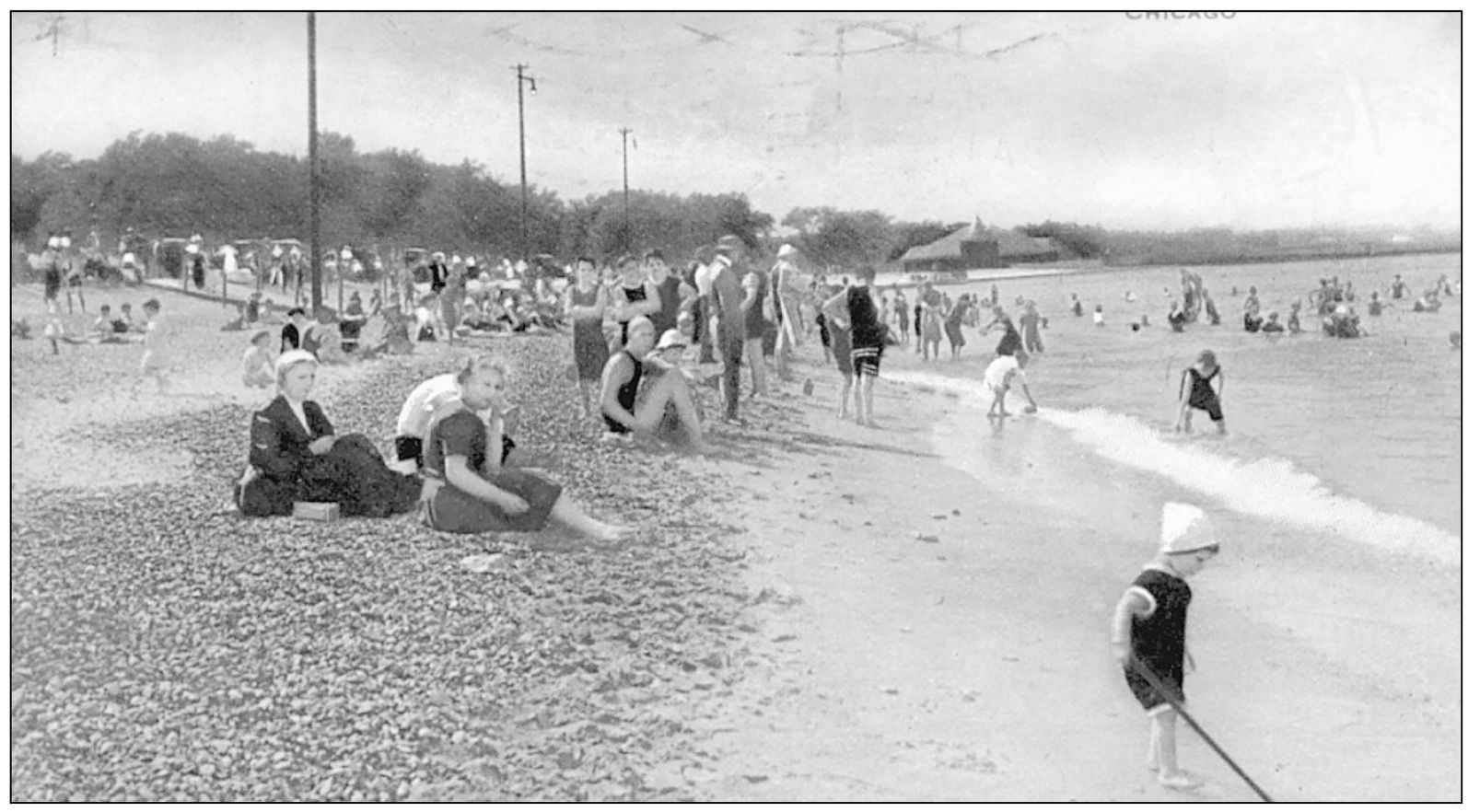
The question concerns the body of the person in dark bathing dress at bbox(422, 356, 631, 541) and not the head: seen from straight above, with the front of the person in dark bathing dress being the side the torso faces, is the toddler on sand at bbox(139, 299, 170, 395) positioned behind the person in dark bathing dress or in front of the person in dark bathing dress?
behind

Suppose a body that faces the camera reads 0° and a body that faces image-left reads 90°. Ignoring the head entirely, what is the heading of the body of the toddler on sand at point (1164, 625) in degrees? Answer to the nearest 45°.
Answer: approximately 270°

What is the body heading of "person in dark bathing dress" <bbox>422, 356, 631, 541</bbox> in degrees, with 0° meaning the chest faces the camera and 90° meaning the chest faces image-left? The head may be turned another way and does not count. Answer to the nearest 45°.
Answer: approximately 270°

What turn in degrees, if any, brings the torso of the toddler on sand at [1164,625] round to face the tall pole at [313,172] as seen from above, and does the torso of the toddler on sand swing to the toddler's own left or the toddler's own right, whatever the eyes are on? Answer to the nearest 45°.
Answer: approximately 180°

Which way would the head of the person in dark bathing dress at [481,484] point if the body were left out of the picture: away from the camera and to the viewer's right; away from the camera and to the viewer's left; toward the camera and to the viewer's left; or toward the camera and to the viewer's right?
toward the camera and to the viewer's right
